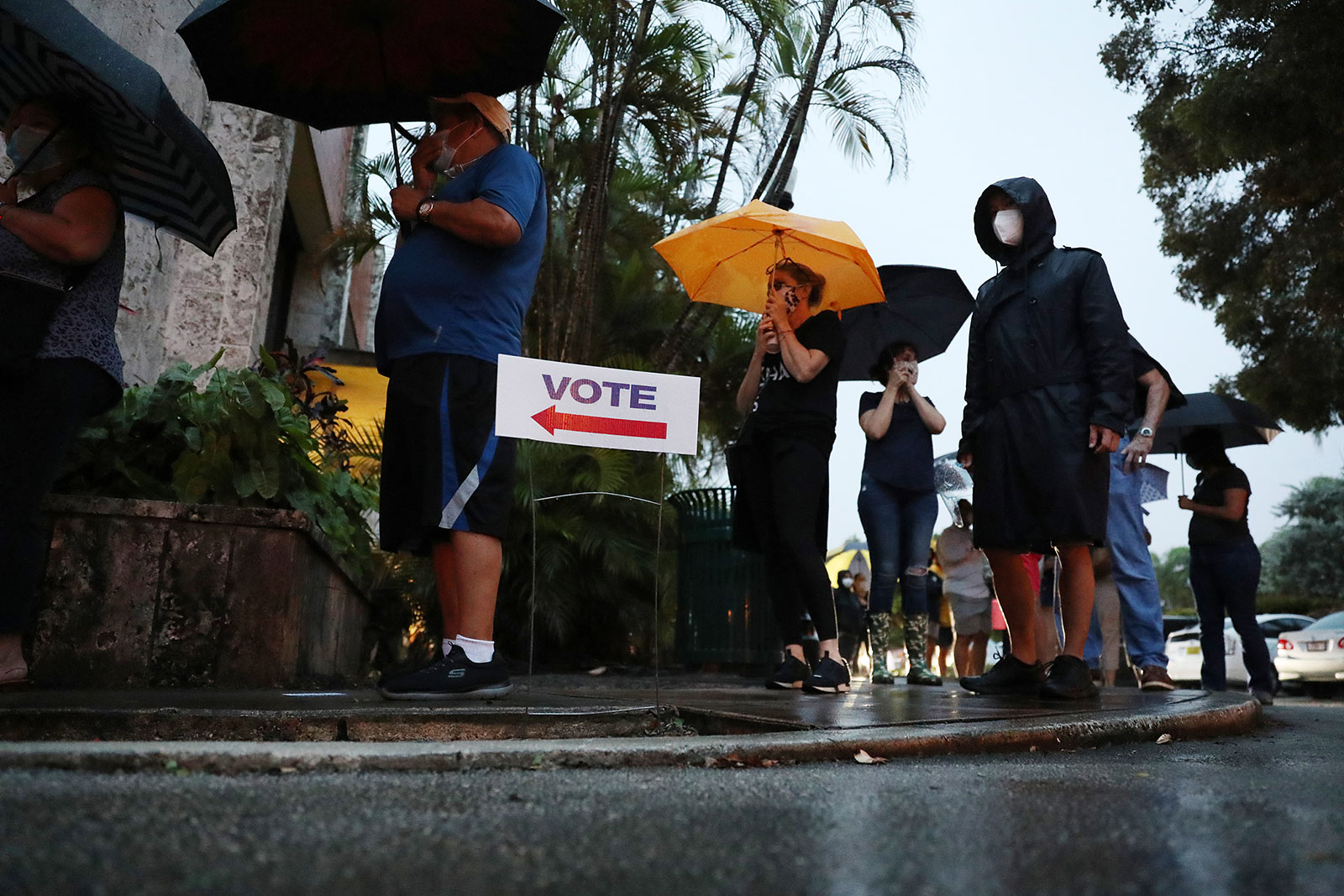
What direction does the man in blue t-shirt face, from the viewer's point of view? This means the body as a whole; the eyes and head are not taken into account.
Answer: to the viewer's left

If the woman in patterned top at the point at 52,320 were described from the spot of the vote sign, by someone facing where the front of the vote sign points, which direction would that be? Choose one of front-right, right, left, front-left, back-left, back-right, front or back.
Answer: right

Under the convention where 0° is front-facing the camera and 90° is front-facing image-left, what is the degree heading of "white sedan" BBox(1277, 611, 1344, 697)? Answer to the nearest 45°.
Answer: approximately 225°

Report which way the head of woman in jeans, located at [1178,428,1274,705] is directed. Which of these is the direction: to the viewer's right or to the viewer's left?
to the viewer's left

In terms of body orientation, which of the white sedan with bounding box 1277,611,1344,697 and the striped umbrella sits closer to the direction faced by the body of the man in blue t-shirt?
the striped umbrella

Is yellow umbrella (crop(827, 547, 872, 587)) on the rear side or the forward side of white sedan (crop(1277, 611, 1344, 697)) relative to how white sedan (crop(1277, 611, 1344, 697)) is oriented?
on the rear side
